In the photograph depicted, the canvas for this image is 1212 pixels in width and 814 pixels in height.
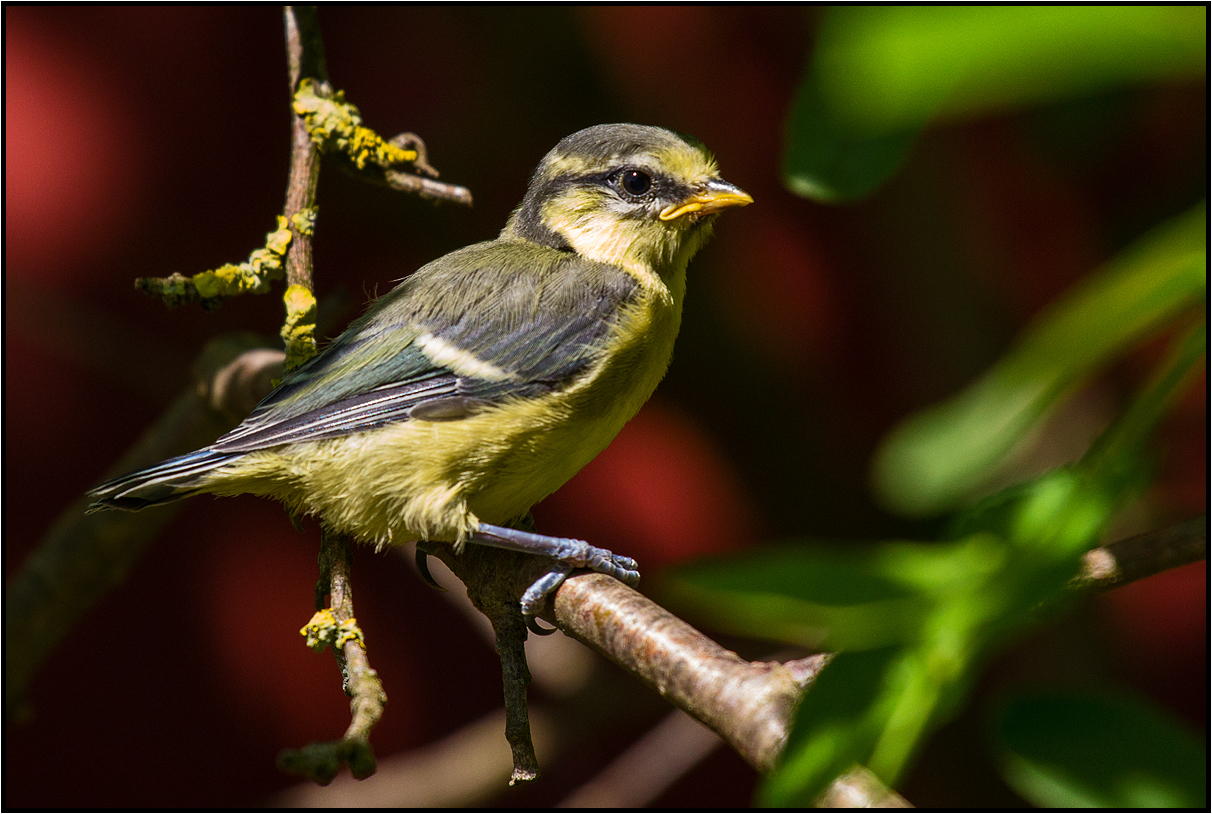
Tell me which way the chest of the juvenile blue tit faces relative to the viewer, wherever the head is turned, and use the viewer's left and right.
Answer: facing to the right of the viewer

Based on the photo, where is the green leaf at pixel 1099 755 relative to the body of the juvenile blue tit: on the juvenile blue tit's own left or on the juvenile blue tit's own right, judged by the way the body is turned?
on the juvenile blue tit's own right

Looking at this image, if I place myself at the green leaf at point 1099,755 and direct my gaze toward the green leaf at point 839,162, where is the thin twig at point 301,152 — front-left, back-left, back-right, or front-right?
front-left

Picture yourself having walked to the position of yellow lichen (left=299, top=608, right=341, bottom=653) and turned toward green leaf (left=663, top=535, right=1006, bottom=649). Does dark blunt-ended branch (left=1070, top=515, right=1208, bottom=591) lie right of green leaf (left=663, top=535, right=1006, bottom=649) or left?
left

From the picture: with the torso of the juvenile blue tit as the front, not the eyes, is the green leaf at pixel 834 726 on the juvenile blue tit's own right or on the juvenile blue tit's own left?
on the juvenile blue tit's own right
